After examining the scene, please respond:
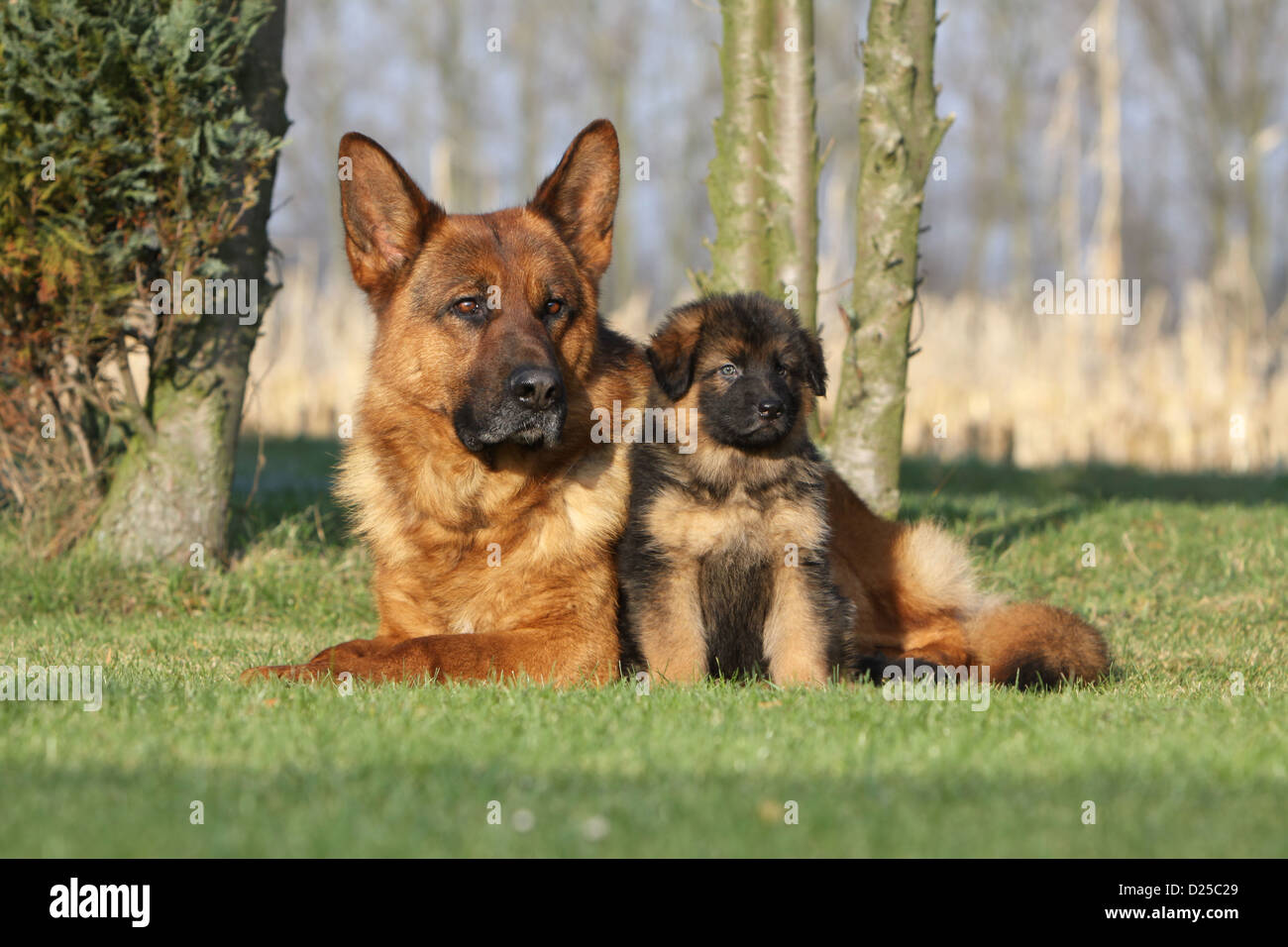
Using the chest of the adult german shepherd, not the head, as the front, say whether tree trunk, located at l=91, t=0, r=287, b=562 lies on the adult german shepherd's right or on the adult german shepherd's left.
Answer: on the adult german shepherd's right

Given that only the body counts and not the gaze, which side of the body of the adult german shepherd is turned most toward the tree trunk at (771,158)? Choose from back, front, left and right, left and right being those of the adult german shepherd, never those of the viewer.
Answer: back

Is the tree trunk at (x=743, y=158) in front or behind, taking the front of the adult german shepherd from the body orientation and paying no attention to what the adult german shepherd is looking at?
behind

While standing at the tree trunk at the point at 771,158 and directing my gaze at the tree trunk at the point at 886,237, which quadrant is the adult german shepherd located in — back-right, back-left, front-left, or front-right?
back-right

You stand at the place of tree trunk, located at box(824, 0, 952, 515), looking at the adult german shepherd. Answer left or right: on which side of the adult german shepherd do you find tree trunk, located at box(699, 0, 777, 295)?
right

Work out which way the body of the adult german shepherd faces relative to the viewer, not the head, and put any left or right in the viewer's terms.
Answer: facing the viewer and to the left of the viewer
